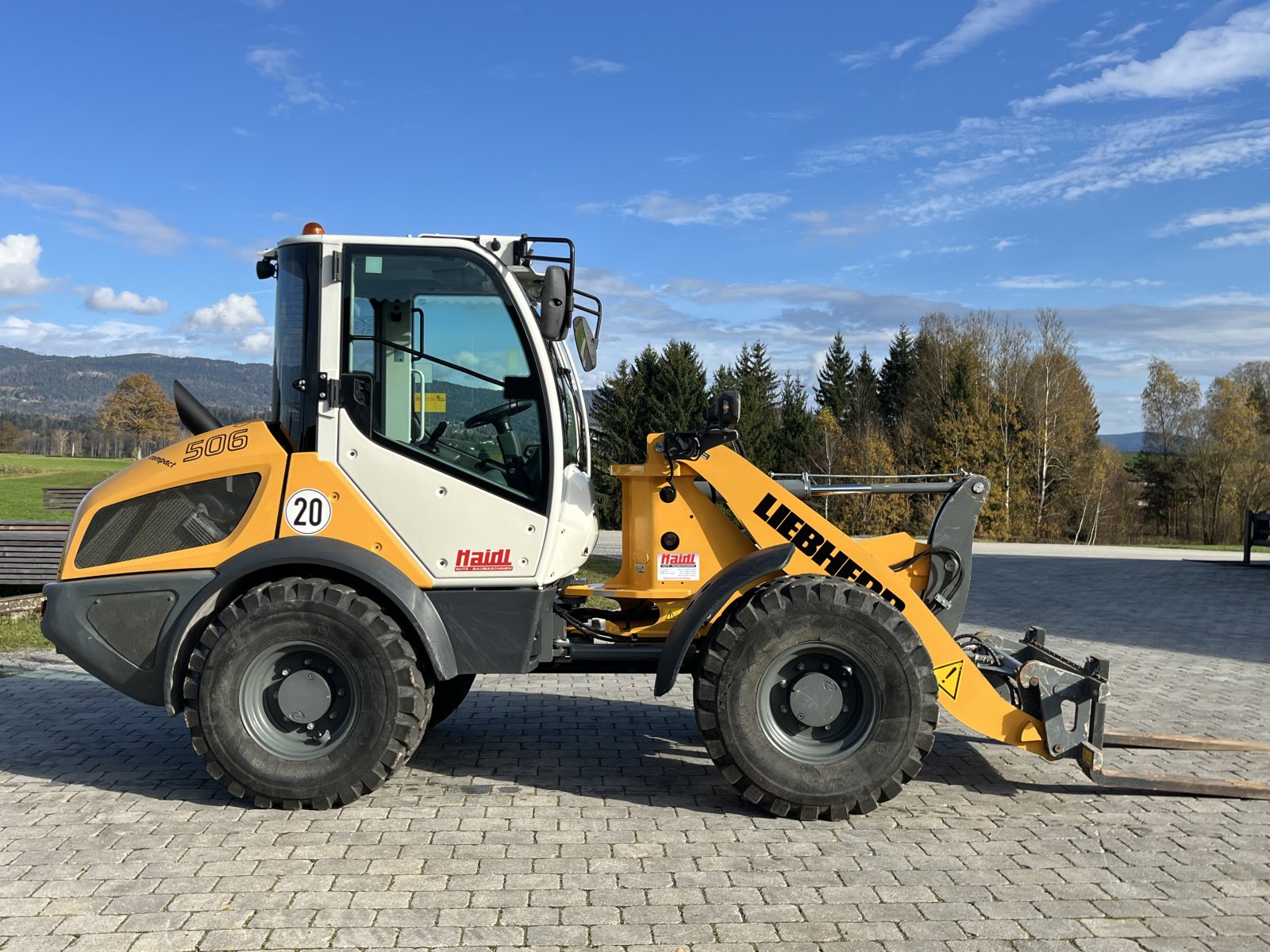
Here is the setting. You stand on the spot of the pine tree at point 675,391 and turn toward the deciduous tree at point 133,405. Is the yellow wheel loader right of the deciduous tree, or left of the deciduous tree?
left

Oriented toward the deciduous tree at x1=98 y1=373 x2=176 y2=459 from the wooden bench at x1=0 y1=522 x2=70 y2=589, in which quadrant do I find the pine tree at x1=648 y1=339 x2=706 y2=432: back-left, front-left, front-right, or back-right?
front-right

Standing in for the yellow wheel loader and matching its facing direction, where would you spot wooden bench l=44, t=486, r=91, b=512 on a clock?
The wooden bench is roughly at 8 o'clock from the yellow wheel loader.

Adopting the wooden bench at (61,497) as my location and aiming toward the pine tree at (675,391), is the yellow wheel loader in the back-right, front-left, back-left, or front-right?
back-right

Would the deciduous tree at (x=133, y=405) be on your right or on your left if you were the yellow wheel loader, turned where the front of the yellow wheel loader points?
on your left

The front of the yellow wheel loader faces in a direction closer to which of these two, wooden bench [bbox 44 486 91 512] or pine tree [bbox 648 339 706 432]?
the pine tree

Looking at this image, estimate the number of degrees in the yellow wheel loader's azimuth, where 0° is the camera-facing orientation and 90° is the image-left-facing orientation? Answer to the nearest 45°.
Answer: approximately 270°

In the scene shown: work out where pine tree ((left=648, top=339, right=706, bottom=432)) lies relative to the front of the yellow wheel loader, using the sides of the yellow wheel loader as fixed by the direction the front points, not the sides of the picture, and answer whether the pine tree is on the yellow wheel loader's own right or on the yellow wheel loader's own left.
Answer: on the yellow wheel loader's own left

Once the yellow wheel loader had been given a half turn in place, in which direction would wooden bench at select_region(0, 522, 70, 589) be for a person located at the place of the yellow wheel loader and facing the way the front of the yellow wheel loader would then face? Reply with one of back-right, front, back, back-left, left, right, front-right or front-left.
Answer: front-right
